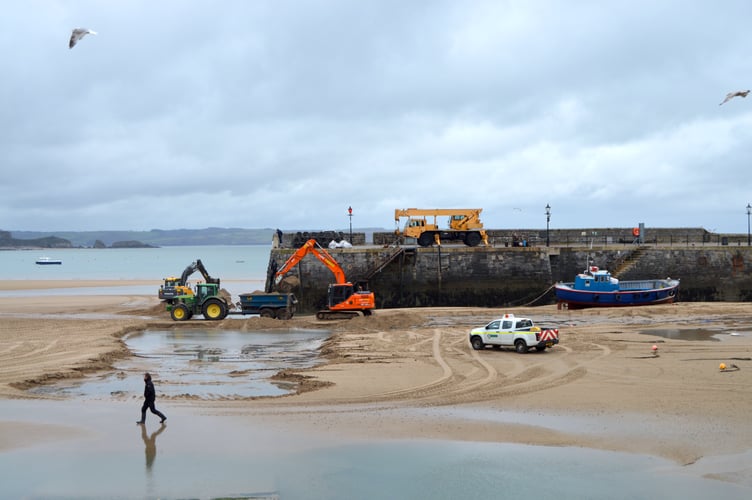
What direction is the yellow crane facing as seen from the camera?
to the viewer's left

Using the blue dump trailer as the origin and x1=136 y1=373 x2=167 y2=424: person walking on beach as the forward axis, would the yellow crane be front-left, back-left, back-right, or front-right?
back-left

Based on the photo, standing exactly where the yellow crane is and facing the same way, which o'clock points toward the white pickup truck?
The white pickup truck is roughly at 9 o'clock from the yellow crane.

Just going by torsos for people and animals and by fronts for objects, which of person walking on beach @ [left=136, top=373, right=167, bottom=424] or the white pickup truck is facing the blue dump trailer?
the white pickup truck

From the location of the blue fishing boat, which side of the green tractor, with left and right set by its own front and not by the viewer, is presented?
back

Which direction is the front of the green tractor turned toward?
to the viewer's left

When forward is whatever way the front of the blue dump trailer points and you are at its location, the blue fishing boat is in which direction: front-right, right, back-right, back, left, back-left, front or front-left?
back

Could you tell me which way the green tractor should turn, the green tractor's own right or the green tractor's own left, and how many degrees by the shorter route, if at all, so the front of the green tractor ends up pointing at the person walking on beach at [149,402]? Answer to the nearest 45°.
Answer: approximately 90° to the green tractor's own left

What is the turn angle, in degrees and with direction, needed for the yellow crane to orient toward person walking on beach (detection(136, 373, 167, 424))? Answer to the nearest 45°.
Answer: approximately 90° to its left

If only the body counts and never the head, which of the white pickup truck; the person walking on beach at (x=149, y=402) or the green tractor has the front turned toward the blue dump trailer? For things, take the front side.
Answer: the white pickup truck
